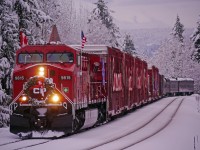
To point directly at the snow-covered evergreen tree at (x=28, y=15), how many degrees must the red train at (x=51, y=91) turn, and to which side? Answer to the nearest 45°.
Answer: approximately 135° to its right

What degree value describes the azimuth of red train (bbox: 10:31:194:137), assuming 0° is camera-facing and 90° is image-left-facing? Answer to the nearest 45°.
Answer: approximately 45°
